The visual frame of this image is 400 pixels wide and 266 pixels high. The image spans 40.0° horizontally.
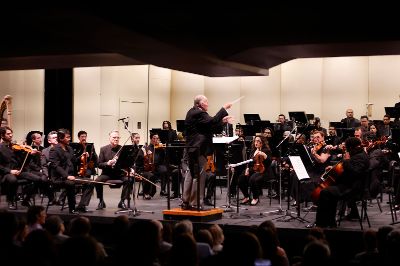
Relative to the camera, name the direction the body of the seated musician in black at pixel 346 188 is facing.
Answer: to the viewer's left

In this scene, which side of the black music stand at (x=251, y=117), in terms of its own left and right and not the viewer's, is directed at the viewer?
back

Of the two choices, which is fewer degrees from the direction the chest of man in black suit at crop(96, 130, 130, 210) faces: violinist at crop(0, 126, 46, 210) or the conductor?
the conductor

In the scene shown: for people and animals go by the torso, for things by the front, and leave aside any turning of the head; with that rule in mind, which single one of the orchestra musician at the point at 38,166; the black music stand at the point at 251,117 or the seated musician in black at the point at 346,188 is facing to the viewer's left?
the seated musician in black

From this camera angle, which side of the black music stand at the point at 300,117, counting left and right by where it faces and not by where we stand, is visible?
back

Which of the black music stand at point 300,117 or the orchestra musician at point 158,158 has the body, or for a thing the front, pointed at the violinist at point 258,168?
the orchestra musician

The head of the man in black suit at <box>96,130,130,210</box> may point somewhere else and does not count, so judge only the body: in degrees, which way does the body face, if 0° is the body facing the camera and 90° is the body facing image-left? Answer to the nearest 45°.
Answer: approximately 315°

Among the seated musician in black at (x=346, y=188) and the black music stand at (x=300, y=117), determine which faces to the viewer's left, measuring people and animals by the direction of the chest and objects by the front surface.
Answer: the seated musician in black

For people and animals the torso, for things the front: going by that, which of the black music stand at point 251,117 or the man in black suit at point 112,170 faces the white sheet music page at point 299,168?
the man in black suit
